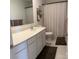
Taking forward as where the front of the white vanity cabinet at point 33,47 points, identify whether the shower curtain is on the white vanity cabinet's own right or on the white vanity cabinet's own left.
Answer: on the white vanity cabinet's own left

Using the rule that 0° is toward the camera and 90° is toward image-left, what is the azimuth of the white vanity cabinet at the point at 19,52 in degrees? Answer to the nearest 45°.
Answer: approximately 315°

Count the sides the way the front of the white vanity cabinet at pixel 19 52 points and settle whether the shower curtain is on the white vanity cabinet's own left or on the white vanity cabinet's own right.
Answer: on the white vanity cabinet's own left

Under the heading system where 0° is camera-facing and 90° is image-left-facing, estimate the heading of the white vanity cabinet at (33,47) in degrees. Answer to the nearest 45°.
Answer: approximately 315°
